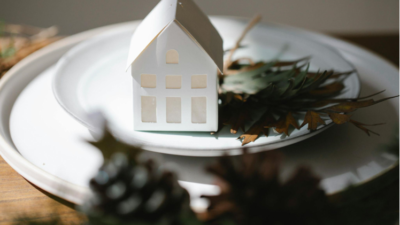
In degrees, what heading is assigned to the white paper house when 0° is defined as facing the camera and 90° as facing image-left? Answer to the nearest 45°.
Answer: approximately 0°
